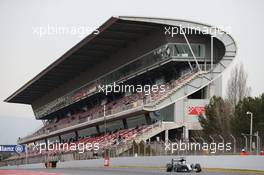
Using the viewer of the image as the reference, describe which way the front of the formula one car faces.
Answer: facing the viewer and to the right of the viewer
